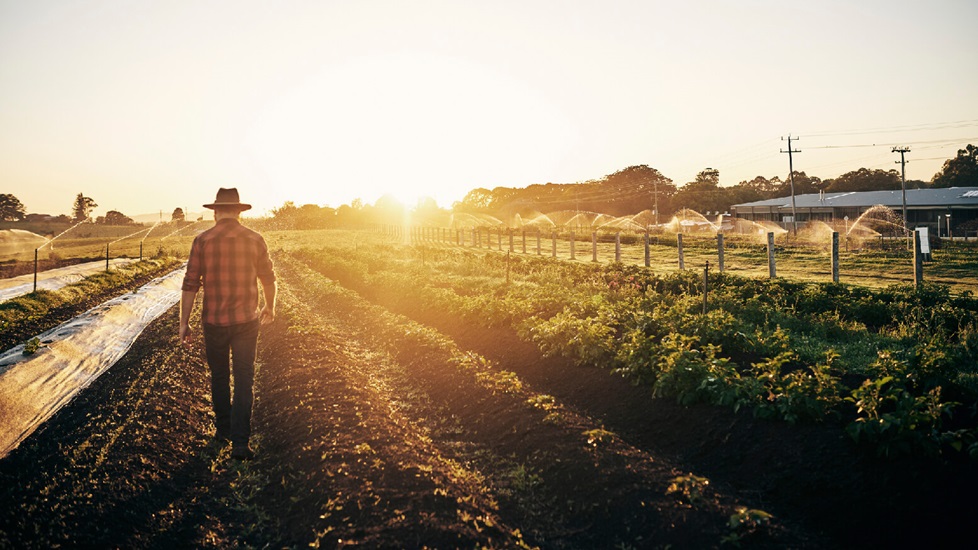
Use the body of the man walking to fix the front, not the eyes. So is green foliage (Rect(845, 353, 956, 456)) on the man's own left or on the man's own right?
on the man's own right

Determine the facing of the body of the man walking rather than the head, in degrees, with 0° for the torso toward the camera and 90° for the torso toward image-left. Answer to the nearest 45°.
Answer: approximately 180°

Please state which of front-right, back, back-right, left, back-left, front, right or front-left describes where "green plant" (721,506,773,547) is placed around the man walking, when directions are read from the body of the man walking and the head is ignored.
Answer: back-right

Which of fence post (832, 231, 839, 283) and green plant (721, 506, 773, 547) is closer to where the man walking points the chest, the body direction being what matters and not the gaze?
the fence post

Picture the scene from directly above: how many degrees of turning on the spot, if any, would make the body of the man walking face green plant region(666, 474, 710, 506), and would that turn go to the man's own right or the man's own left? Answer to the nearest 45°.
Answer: approximately 135° to the man's own right

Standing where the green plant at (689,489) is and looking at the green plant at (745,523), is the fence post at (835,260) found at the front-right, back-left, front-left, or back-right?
back-left

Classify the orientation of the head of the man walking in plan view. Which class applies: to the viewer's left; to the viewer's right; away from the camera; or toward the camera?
away from the camera
